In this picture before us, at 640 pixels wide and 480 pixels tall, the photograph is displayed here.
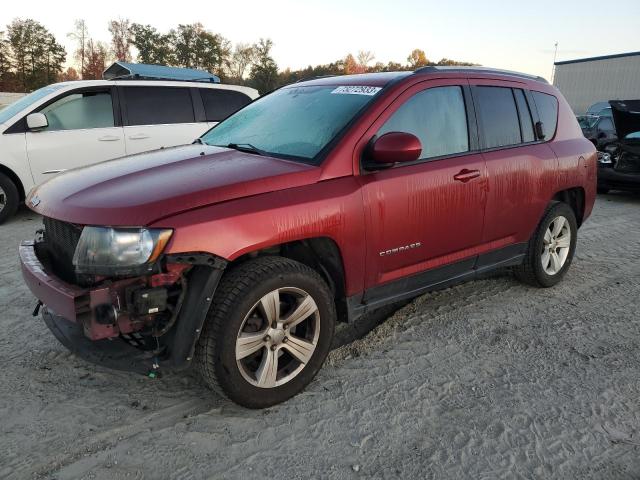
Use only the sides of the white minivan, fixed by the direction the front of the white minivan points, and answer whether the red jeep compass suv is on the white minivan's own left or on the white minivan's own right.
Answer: on the white minivan's own left

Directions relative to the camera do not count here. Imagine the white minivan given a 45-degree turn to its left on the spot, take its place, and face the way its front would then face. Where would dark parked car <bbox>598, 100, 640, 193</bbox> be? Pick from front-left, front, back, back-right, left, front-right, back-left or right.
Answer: back-left

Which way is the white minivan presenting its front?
to the viewer's left

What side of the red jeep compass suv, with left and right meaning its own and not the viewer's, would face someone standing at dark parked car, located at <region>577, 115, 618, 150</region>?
back

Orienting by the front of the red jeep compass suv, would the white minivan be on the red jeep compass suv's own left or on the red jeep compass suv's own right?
on the red jeep compass suv's own right

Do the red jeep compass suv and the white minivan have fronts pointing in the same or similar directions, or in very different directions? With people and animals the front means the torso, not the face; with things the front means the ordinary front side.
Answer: same or similar directions

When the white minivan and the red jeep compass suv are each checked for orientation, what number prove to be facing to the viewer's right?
0

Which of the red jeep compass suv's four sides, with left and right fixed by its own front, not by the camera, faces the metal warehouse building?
back

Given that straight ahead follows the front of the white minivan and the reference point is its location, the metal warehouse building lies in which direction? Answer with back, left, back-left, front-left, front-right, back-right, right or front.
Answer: back-right

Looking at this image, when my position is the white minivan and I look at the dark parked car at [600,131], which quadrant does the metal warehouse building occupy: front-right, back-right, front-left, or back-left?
front-left

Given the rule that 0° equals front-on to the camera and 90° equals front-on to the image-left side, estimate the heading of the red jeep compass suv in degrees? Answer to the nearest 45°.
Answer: approximately 45°
